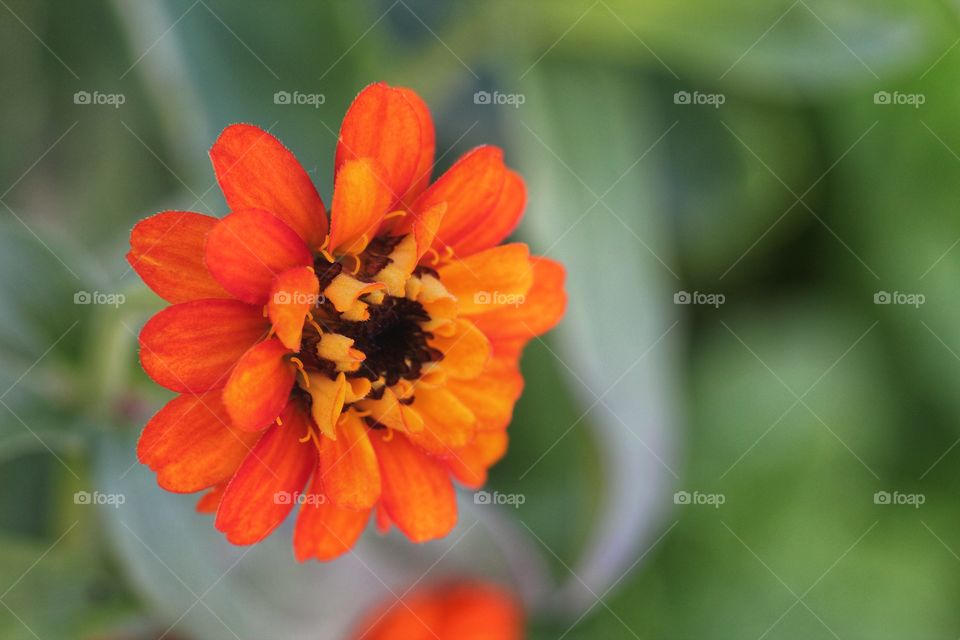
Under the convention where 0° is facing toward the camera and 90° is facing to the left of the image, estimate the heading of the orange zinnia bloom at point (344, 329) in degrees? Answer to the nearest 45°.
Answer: approximately 0°
